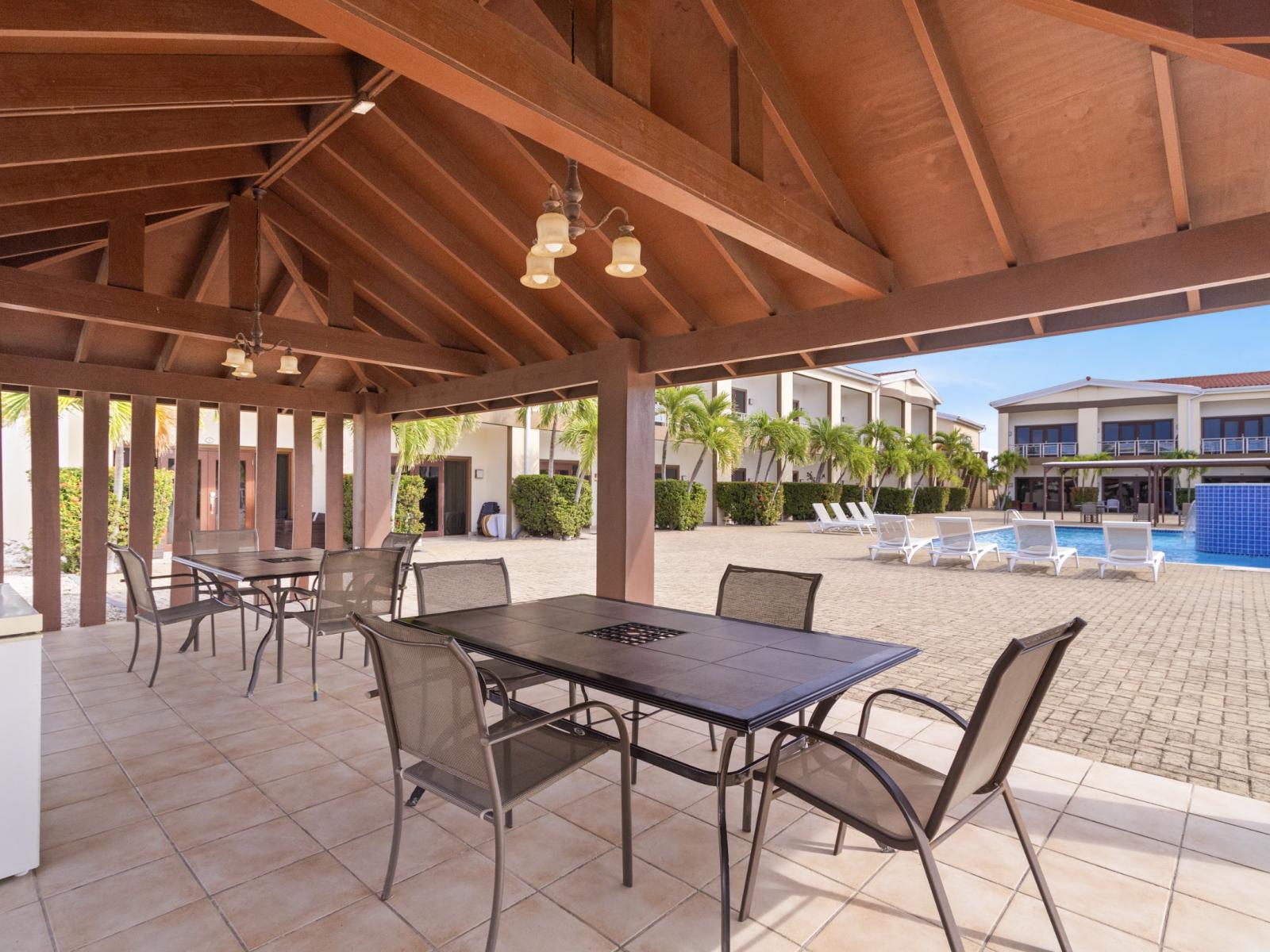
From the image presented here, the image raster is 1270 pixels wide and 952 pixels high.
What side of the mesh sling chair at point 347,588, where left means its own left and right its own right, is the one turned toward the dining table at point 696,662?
back

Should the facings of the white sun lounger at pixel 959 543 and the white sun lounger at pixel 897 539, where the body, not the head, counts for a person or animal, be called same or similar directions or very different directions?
same or similar directions

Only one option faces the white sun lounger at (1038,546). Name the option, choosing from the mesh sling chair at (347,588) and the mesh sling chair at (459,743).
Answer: the mesh sling chair at (459,743)

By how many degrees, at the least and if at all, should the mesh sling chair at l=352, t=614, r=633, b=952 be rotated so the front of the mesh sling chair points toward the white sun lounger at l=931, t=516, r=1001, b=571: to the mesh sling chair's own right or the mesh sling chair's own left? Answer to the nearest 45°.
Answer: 0° — it already faces it

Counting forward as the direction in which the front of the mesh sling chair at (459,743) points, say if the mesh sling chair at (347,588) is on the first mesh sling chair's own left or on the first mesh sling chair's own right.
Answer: on the first mesh sling chair's own left

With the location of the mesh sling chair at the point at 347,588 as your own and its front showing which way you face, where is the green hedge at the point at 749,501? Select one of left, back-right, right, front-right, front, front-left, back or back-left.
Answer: right

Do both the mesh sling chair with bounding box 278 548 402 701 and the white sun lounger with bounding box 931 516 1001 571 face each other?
no

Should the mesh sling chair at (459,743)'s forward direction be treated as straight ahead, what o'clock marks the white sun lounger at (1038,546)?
The white sun lounger is roughly at 12 o'clock from the mesh sling chair.

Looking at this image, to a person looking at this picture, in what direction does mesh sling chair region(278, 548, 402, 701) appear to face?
facing away from the viewer and to the left of the viewer

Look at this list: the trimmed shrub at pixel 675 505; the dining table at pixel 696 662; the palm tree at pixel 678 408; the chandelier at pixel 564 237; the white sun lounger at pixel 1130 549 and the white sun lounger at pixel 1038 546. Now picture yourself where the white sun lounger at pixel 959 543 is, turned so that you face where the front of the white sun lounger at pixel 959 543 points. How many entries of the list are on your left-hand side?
2

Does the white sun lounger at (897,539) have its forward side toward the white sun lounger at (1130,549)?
no

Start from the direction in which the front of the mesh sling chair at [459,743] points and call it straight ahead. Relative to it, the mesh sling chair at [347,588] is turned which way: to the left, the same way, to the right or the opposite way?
to the left

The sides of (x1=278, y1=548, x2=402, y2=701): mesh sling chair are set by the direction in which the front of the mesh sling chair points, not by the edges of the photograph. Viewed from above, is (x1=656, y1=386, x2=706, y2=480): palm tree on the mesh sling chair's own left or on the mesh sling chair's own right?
on the mesh sling chair's own right

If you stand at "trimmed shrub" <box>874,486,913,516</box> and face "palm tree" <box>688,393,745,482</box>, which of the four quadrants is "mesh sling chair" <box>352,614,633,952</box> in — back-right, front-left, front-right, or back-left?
front-left

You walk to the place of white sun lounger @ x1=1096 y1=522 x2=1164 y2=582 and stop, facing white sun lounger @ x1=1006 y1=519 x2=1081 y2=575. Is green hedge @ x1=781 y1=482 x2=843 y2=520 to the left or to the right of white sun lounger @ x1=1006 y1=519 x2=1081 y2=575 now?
right
